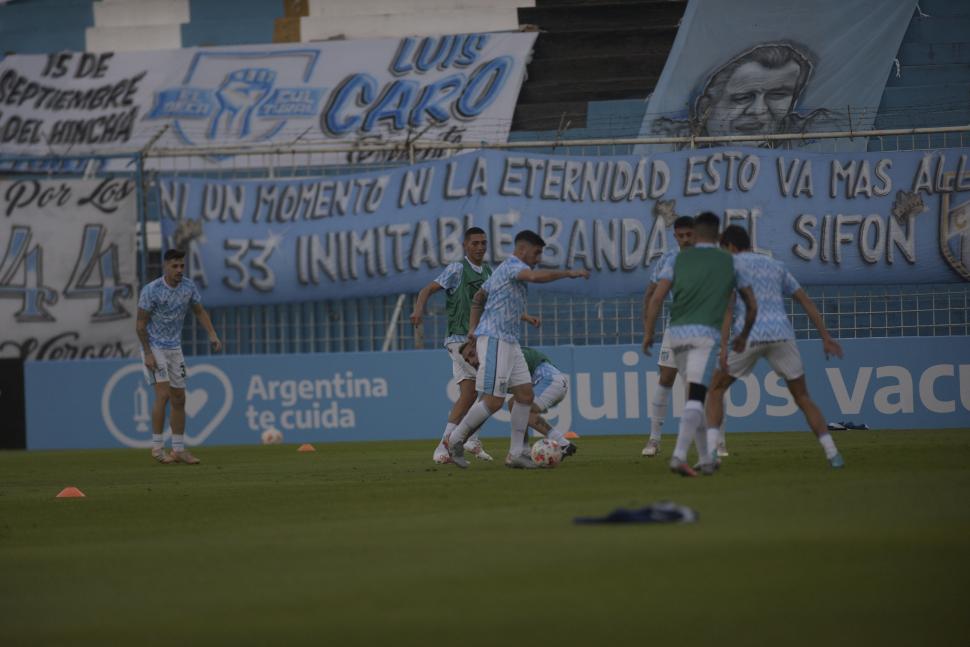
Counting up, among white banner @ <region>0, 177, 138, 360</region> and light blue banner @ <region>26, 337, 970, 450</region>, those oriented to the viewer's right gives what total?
0

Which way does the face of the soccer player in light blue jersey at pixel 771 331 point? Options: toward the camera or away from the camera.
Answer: away from the camera

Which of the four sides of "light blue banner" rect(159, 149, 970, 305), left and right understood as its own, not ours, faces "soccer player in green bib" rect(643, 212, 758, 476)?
front

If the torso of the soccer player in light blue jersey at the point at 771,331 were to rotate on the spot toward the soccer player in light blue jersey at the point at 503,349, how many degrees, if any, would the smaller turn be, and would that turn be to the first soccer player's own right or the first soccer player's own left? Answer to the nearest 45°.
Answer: approximately 45° to the first soccer player's own left

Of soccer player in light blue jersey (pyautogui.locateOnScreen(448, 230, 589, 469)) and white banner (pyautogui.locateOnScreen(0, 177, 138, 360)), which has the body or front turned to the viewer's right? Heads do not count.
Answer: the soccer player in light blue jersey

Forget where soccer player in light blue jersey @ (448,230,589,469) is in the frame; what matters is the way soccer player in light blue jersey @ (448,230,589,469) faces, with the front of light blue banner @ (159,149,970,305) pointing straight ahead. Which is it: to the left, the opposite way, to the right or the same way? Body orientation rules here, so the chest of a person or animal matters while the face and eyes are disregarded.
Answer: to the left

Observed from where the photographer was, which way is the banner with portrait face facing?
facing the viewer

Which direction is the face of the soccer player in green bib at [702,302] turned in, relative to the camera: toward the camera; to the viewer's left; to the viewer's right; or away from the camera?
away from the camera

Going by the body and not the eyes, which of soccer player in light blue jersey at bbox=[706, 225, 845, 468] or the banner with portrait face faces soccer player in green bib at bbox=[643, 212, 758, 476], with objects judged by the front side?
the banner with portrait face

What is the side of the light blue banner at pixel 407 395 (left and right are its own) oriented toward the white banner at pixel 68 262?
right

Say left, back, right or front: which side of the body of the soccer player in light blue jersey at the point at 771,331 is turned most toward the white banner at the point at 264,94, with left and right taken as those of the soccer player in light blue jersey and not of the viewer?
front

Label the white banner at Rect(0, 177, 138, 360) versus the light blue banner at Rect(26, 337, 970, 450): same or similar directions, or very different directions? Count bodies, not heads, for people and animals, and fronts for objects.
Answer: same or similar directions
